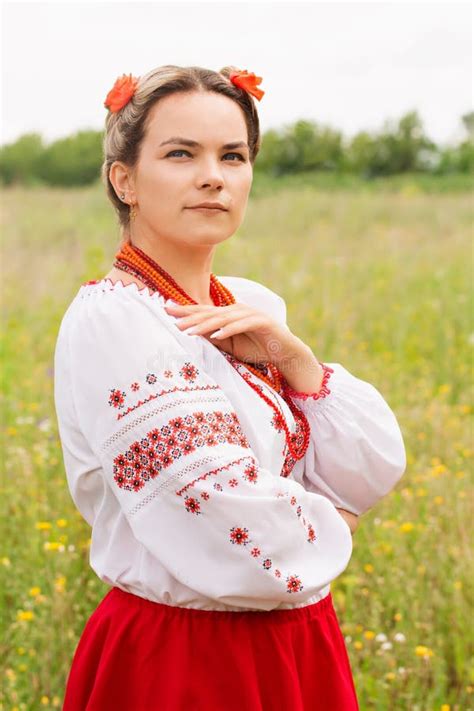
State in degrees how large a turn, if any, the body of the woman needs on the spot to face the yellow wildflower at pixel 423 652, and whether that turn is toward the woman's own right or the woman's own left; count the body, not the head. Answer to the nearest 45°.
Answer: approximately 90° to the woman's own left

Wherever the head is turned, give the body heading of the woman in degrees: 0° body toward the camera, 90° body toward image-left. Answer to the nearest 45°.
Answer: approximately 315°

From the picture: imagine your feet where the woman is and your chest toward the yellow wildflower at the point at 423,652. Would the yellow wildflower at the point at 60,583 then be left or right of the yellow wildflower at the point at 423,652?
left

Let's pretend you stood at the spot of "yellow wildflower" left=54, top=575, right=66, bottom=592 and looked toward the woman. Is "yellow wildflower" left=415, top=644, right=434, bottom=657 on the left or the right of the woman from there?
left

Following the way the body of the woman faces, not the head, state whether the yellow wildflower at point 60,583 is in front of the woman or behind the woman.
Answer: behind
